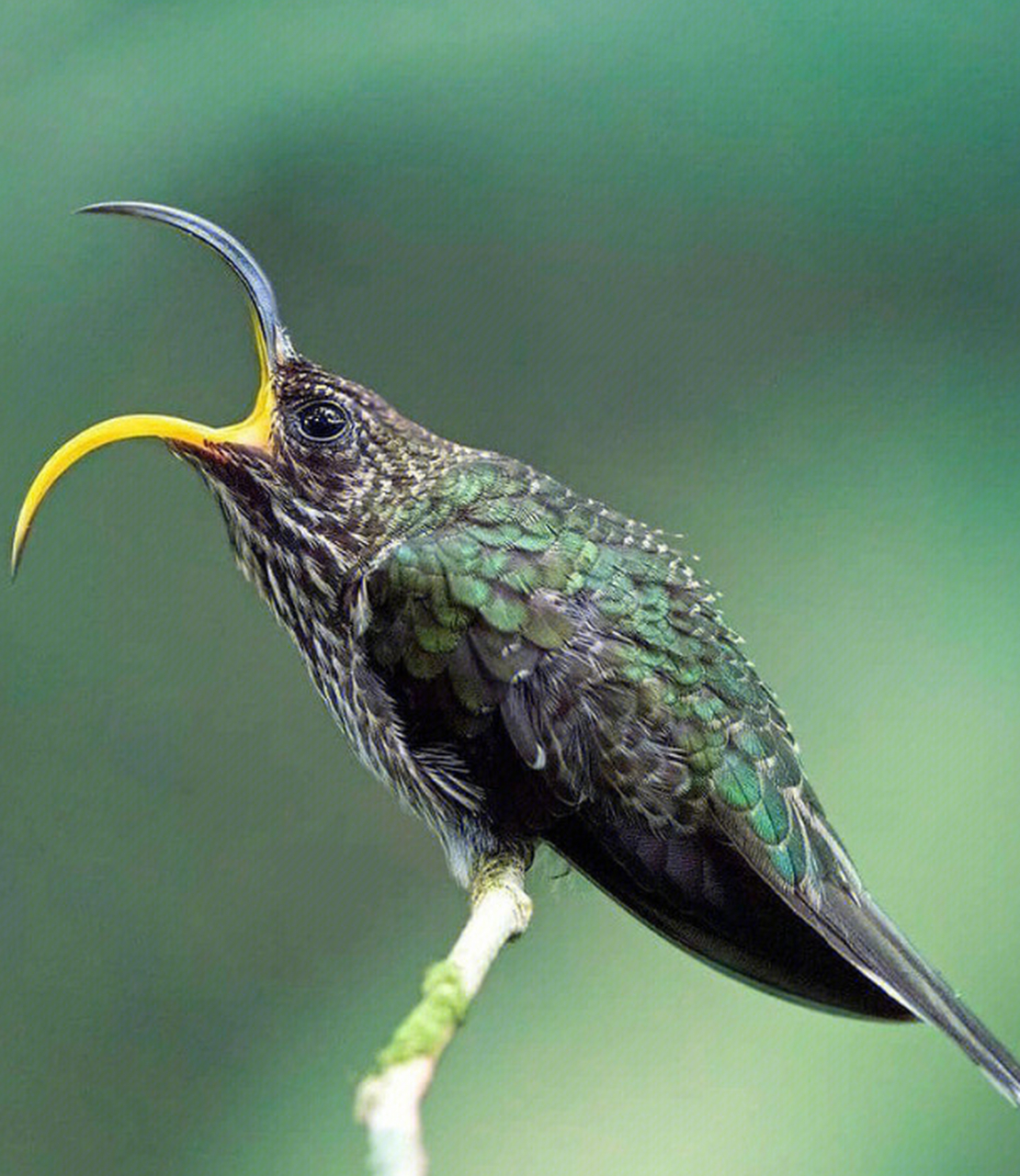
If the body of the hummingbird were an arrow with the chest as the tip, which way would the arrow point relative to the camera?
to the viewer's left
